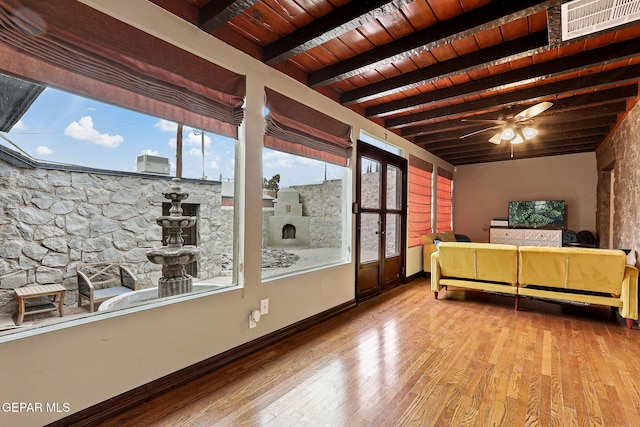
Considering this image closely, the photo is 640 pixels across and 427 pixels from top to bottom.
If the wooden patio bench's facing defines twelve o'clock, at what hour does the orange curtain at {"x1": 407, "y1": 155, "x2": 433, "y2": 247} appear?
The orange curtain is roughly at 10 o'clock from the wooden patio bench.

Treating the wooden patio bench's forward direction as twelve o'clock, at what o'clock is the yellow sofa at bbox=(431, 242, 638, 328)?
The yellow sofa is roughly at 11 o'clock from the wooden patio bench.

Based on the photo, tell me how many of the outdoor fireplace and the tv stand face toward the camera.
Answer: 2

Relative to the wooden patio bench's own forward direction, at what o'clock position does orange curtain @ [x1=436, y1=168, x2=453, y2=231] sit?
The orange curtain is roughly at 10 o'clock from the wooden patio bench.

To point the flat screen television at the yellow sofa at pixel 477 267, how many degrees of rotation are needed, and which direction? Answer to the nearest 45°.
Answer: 0° — it already faces it

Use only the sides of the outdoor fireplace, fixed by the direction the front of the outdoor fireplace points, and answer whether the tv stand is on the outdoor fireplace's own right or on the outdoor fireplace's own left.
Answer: on the outdoor fireplace's own left

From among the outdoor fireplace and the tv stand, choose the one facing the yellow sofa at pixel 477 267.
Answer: the tv stand

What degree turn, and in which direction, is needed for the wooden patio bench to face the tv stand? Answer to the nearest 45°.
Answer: approximately 45° to its left

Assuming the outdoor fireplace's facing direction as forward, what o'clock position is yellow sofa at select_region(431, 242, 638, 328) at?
The yellow sofa is roughly at 11 o'clock from the outdoor fireplace.
